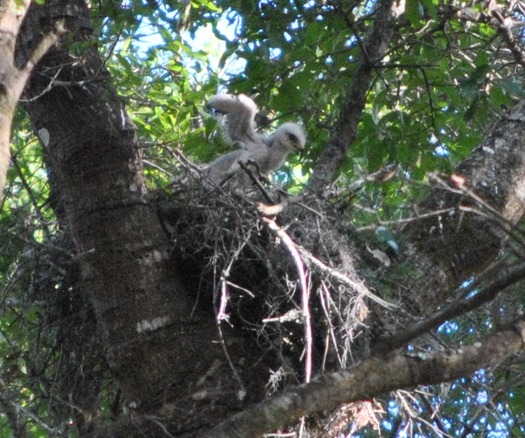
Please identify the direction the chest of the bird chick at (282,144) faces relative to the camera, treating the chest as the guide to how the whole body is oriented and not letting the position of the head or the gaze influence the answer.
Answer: to the viewer's right

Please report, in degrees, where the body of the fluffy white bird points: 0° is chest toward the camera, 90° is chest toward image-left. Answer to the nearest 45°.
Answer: approximately 270°
